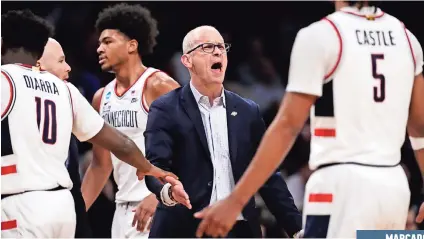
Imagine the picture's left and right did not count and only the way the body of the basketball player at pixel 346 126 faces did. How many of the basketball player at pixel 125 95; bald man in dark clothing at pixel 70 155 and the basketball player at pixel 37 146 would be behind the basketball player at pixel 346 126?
0

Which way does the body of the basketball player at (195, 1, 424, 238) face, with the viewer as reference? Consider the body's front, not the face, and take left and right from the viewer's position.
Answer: facing away from the viewer and to the left of the viewer

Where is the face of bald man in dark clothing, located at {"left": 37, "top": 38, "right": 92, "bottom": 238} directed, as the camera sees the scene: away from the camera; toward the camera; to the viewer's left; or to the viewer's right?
to the viewer's right

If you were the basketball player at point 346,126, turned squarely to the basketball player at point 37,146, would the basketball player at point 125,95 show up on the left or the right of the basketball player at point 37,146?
right

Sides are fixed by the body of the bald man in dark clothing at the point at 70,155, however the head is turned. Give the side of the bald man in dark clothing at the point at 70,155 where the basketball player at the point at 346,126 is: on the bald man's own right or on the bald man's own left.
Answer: on the bald man's own right

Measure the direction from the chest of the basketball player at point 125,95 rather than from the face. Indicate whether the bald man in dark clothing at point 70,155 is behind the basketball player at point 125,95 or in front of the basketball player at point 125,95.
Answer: in front

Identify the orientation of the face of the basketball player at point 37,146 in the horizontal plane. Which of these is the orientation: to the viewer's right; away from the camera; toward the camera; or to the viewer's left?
away from the camera

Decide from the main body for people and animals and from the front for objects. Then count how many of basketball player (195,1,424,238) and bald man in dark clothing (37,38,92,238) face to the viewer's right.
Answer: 1
